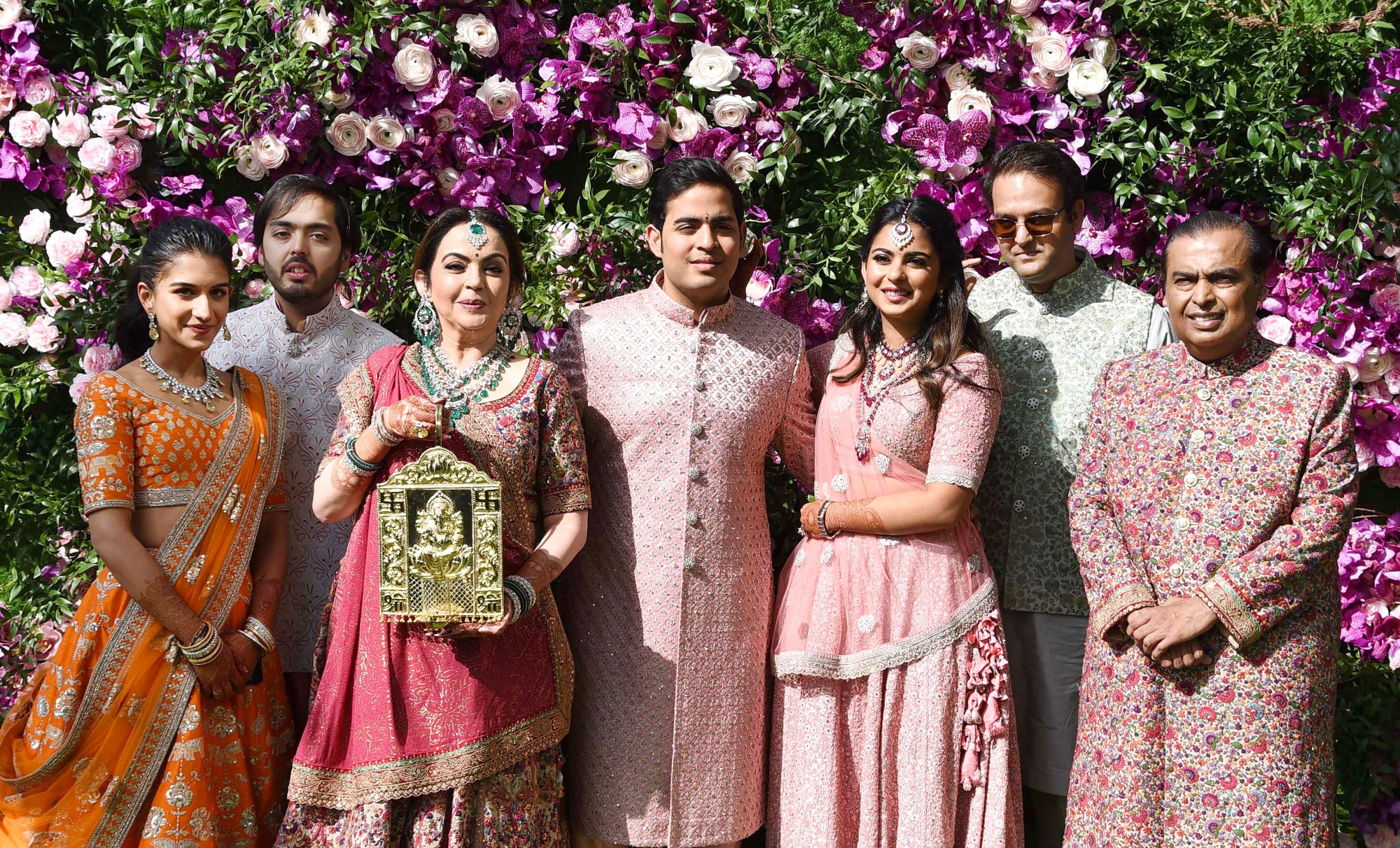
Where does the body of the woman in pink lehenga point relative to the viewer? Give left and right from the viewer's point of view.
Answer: facing the viewer and to the left of the viewer

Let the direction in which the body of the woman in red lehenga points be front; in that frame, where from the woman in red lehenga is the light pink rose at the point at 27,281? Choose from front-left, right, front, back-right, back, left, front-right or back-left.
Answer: back-right

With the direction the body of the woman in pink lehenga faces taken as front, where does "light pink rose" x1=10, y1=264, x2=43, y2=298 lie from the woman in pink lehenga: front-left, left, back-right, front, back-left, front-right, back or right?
front-right

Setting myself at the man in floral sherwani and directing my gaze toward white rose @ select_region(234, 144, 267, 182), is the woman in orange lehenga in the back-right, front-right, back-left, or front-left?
front-left

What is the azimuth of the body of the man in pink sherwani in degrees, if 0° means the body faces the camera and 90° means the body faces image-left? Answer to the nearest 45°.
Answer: approximately 0°

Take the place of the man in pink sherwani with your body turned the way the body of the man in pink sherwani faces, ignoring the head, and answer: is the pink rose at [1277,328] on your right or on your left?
on your left

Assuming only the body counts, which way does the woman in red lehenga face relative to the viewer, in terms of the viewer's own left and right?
facing the viewer

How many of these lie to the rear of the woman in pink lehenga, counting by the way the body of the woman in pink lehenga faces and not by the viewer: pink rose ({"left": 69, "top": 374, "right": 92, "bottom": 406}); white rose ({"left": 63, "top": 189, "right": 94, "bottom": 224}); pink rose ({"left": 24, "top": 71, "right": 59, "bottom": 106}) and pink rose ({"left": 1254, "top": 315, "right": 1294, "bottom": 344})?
1

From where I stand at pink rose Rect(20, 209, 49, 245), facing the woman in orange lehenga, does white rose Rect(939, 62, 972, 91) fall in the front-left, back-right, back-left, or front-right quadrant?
front-left

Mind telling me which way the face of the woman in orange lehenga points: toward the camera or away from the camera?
toward the camera

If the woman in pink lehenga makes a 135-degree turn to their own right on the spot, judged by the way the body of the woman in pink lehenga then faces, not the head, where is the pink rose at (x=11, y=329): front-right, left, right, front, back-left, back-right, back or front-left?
left

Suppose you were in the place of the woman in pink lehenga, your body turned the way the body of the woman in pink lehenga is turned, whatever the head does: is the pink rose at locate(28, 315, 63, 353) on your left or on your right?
on your right

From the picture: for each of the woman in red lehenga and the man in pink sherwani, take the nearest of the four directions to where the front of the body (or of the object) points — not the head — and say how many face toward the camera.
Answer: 2

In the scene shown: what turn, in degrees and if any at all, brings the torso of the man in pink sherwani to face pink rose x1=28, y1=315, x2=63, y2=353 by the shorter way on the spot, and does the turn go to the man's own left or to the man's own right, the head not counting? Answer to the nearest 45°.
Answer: approximately 90° to the man's own right

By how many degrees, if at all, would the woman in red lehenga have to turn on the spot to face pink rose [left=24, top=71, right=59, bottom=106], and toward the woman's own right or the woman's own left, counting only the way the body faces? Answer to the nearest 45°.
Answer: approximately 135° to the woman's own right
